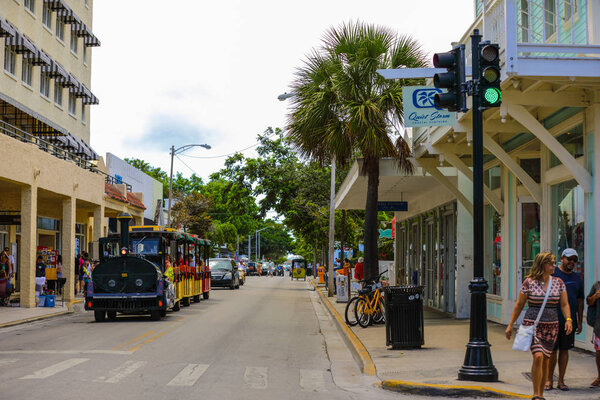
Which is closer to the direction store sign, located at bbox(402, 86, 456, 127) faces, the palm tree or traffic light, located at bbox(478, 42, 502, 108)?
the traffic light

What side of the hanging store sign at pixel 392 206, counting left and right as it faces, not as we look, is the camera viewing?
front

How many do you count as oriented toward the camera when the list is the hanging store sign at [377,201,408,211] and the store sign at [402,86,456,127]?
2

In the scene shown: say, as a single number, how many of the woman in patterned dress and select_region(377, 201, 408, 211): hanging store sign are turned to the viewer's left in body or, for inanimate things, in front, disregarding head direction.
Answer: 0

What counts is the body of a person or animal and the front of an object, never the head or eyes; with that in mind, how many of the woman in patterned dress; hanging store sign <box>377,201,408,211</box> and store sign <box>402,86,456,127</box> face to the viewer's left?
0

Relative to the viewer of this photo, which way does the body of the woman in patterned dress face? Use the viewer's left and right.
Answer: facing the viewer

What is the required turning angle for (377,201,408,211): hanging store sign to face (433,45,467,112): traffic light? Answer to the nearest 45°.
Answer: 0° — it already faces it

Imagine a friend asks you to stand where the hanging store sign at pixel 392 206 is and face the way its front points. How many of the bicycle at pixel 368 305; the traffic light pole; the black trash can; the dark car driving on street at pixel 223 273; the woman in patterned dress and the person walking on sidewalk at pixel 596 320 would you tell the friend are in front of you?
5

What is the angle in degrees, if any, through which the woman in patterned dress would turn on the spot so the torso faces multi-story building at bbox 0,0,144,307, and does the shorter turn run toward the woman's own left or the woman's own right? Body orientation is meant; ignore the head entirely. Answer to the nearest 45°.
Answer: approximately 135° to the woman's own right
